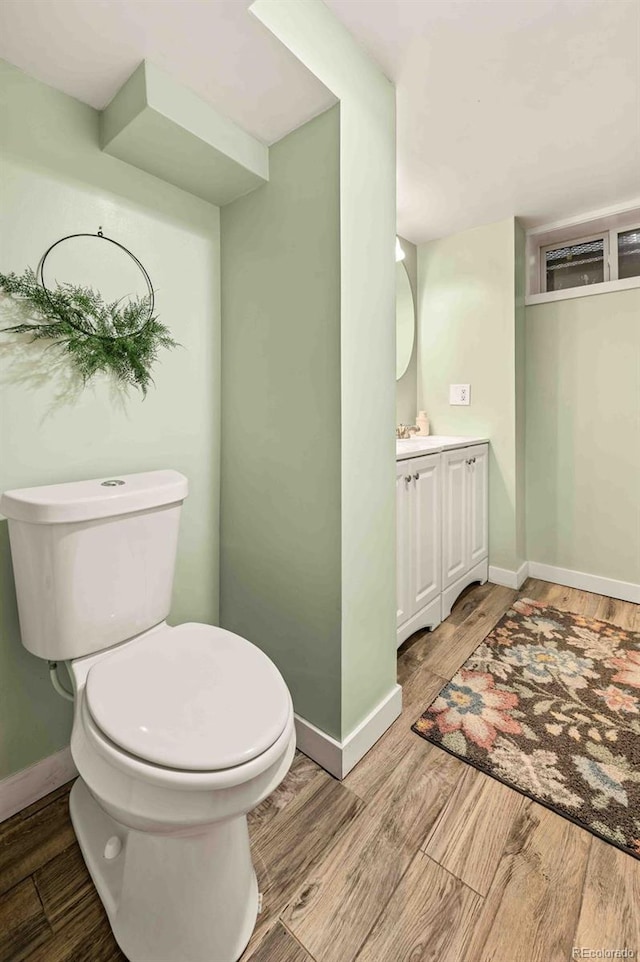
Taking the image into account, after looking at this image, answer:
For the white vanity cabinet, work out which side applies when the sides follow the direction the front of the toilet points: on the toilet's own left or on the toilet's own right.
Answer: on the toilet's own left

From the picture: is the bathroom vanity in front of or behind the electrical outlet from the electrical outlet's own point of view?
in front

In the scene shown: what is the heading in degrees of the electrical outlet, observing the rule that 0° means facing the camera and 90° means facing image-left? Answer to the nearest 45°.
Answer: approximately 0°

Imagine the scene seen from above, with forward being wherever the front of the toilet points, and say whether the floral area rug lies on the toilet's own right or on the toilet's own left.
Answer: on the toilet's own left

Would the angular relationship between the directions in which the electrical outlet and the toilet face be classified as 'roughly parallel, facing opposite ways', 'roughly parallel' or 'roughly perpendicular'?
roughly perpendicular

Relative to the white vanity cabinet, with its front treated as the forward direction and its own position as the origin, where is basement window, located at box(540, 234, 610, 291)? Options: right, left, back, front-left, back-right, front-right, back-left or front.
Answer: left
